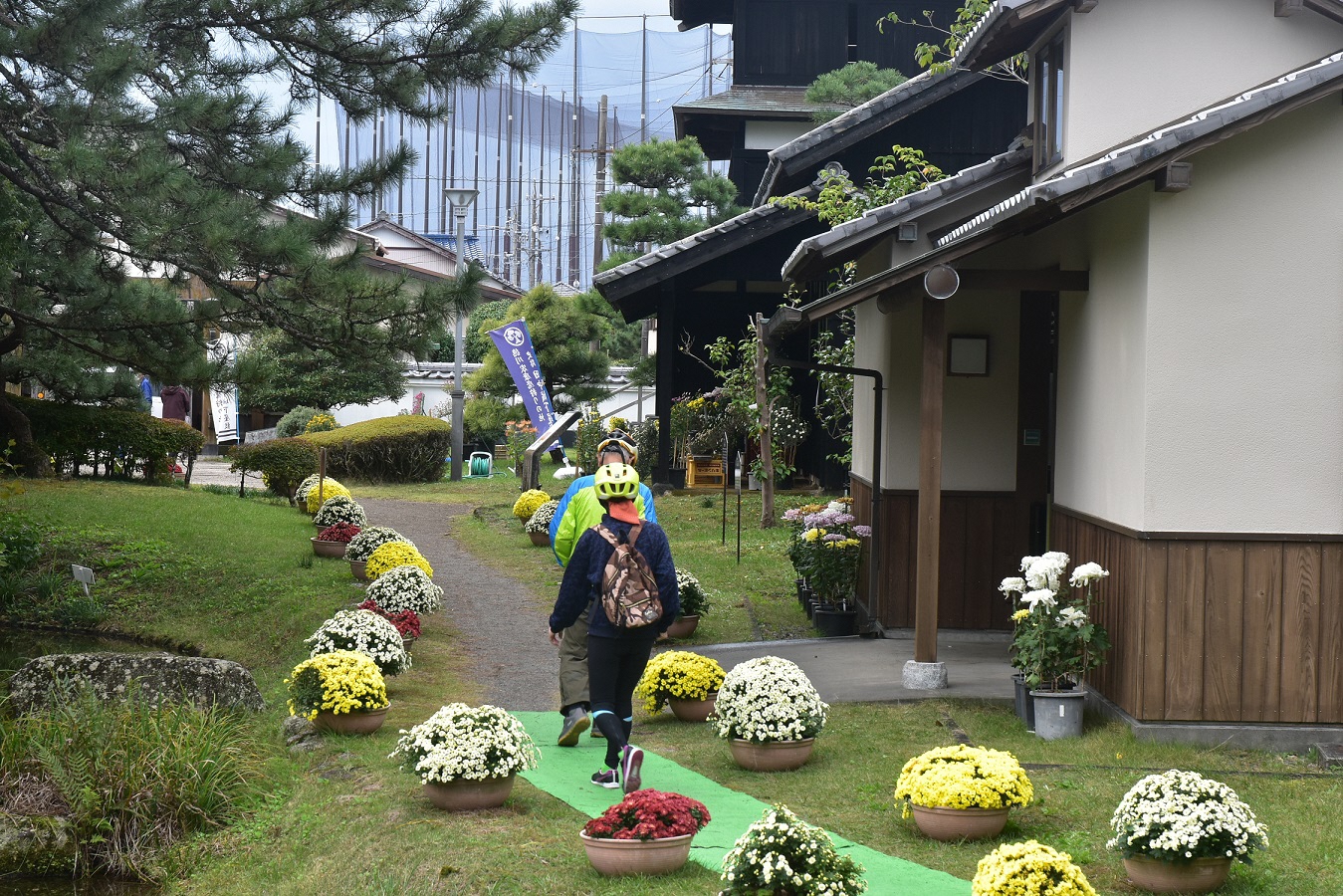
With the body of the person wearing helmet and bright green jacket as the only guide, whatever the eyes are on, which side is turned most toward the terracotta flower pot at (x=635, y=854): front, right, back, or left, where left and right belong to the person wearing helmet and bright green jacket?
back

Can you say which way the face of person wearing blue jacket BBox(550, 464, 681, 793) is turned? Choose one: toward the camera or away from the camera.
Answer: away from the camera

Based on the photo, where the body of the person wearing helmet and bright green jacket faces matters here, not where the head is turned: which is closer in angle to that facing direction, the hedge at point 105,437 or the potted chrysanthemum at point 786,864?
the hedge

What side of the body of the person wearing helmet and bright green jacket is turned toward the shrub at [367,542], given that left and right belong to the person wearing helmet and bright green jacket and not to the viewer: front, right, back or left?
front

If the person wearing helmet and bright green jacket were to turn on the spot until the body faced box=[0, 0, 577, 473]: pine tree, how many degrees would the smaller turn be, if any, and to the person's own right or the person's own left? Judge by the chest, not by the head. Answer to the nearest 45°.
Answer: approximately 45° to the person's own left

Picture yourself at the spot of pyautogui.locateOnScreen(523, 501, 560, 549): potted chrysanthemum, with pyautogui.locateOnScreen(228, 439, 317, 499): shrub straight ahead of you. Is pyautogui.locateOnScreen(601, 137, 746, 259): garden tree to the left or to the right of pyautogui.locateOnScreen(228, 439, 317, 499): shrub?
right

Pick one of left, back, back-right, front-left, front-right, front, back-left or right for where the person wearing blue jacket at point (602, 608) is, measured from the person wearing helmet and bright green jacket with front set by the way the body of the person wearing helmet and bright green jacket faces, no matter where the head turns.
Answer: back

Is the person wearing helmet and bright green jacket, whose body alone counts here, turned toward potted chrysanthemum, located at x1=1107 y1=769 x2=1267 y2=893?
no

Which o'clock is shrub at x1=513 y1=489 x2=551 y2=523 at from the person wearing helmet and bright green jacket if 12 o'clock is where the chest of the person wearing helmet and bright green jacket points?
The shrub is roughly at 12 o'clock from the person wearing helmet and bright green jacket.

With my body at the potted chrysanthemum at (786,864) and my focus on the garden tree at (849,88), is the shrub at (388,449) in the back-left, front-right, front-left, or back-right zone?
front-left

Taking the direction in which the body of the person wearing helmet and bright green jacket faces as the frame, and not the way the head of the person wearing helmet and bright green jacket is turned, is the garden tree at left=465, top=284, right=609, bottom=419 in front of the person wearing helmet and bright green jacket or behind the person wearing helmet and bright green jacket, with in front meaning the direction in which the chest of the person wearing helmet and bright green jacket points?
in front

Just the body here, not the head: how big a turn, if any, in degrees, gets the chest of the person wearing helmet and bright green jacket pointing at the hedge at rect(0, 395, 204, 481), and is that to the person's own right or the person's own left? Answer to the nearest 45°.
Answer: approximately 45° to the person's own left

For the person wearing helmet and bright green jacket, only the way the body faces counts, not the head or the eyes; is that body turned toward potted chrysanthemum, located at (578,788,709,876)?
no

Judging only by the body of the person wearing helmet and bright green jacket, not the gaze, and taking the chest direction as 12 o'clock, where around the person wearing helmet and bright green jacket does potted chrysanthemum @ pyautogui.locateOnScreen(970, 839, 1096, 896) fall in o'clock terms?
The potted chrysanthemum is roughly at 5 o'clock from the person wearing helmet and bright green jacket.

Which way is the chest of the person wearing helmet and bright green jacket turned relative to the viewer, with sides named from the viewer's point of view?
facing away from the viewer

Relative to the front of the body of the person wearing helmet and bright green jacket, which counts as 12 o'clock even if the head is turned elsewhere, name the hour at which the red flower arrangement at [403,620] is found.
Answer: The red flower arrangement is roughly at 11 o'clock from the person wearing helmet and bright green jacket.

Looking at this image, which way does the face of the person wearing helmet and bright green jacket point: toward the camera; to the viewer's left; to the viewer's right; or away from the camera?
away from the camera

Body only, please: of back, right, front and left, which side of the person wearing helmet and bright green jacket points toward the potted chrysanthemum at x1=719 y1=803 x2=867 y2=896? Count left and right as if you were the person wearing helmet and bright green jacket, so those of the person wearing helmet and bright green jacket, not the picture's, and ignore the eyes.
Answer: back
